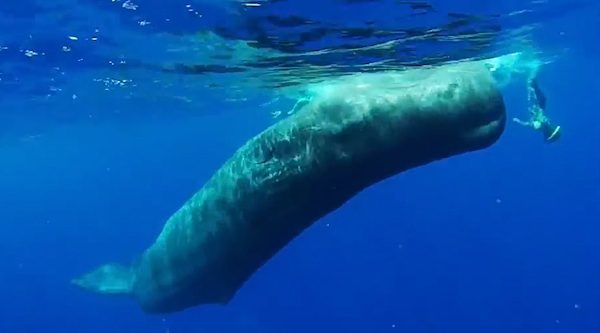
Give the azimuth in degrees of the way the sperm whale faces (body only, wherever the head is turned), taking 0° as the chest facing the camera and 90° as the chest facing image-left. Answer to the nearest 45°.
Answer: approximately 270°
